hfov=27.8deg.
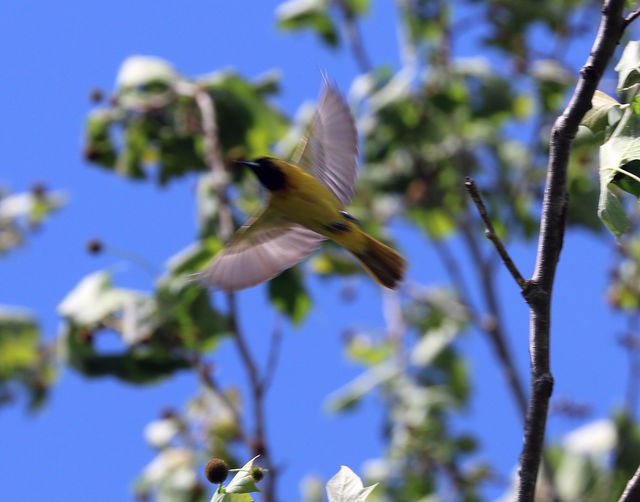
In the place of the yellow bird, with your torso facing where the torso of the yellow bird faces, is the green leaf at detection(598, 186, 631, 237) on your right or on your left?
on your left

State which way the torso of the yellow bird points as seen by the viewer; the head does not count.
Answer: to the viewer's left

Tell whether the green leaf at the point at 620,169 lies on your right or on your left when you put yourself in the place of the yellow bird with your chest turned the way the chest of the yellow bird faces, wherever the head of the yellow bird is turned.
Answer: on your left
